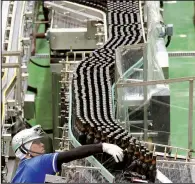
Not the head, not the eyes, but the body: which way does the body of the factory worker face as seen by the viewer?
to the viewer's right

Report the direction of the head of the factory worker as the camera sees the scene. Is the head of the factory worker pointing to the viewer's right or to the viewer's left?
to the viewer's right
